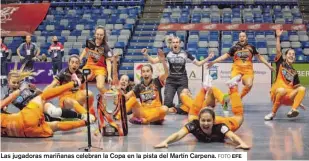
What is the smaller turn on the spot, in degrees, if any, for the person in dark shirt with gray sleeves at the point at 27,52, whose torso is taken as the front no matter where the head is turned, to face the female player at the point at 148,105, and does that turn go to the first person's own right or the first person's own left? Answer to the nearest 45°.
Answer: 0° — they already face them

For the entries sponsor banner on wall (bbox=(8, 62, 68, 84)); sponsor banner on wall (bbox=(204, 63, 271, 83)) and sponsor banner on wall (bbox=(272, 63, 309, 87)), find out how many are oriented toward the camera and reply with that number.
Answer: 3

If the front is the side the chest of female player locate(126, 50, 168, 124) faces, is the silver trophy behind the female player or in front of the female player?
in front

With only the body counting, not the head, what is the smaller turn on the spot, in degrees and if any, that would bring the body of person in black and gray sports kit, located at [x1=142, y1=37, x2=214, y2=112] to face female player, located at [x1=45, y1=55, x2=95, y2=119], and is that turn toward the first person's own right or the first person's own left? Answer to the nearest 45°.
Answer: approximately 45° to the first person's own right

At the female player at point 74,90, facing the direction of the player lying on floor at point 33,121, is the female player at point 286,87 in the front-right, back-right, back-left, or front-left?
back-left

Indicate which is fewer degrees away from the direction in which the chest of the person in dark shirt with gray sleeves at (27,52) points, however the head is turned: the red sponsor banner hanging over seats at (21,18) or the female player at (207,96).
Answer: the female player

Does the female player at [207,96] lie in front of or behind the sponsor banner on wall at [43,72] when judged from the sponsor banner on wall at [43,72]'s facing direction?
in front

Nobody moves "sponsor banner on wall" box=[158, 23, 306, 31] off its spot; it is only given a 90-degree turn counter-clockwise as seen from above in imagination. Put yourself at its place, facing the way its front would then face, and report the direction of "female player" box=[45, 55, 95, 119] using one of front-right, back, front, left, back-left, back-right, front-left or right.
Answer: right

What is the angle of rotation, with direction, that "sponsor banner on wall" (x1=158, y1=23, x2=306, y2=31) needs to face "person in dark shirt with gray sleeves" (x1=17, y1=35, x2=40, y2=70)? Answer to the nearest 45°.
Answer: approximately 45° to its right

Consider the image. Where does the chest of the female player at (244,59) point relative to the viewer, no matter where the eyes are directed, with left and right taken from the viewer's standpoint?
facing the viewer

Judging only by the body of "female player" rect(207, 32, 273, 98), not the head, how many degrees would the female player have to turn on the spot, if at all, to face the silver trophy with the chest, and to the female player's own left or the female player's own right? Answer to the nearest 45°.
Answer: approximately 45° to the female player's own right

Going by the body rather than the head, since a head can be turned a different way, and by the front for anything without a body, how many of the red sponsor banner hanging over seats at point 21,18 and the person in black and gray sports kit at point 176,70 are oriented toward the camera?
2

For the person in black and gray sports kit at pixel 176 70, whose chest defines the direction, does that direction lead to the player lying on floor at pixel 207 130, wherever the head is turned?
yes

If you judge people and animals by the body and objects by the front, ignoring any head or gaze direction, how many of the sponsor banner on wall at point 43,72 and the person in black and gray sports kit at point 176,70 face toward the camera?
2

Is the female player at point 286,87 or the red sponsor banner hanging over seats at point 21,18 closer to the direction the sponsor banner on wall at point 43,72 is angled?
the female player

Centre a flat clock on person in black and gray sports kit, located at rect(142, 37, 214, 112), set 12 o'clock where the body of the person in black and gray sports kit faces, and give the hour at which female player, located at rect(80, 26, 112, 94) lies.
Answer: The female player is roughly at 2 o'clock from the person in black and gray sports kit.

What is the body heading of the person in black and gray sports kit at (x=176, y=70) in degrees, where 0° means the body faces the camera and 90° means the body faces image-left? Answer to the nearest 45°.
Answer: approximately 0°
